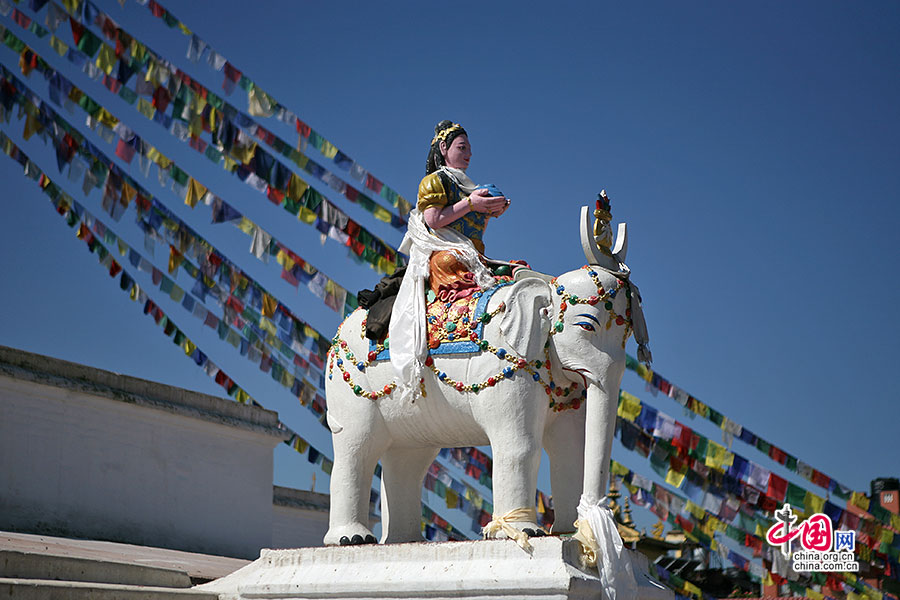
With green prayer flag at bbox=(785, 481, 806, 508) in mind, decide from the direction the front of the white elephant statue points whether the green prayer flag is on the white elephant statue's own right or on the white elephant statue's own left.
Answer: on the white elephant statue's own left

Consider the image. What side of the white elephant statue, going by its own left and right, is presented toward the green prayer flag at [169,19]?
back

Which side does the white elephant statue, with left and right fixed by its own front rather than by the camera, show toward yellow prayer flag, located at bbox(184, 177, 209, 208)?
back

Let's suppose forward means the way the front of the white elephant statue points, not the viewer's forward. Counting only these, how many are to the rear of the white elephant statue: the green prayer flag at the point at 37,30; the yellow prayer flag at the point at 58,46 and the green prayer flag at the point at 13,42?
3

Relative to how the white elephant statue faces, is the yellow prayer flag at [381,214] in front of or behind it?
behind

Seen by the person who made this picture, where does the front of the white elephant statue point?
facing the viewer and to the right of the viewer

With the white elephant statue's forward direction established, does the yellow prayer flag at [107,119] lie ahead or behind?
behind

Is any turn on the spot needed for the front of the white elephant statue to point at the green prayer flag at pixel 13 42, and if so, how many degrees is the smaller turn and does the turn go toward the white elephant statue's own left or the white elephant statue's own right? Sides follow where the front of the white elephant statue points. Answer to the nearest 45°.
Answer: approximately 180°

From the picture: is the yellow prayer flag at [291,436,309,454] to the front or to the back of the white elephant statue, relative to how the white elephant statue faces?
to the back

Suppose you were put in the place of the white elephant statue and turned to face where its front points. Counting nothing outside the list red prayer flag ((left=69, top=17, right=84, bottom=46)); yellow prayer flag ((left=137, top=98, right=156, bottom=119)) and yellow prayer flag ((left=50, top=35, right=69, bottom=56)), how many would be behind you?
3

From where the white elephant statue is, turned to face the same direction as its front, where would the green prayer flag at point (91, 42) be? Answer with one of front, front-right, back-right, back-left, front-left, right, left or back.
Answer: back
